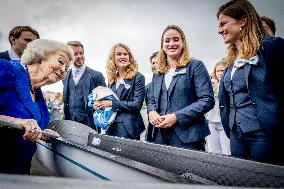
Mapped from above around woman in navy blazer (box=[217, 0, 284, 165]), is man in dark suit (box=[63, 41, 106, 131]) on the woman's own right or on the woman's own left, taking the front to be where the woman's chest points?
on the woman's own right

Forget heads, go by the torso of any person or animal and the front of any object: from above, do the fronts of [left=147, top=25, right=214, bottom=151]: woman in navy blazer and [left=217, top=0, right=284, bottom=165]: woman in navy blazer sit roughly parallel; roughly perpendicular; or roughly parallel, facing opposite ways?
roughly parallel

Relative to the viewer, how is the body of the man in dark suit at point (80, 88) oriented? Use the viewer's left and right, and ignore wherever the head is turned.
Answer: facing the viewer

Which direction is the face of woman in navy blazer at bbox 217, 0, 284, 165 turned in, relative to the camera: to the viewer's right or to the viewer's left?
to the viewer's left

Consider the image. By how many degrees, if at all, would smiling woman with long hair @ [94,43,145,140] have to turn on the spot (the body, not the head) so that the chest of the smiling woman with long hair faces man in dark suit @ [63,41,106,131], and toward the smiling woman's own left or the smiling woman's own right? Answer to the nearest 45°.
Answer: approximately 90° to the smiling woman's own right

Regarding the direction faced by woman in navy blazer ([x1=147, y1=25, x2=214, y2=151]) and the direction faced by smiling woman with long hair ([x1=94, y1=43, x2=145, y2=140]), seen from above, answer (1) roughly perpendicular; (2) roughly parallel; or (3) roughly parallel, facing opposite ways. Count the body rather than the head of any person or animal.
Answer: roughly parallel

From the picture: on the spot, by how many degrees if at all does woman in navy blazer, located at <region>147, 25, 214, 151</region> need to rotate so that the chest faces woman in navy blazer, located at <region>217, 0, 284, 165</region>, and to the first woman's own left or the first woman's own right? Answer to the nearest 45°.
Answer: approximately 90° to the first woman's own left

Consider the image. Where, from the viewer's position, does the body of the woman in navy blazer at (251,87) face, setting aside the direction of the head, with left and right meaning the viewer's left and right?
facing the viewer and to the left of the viewer

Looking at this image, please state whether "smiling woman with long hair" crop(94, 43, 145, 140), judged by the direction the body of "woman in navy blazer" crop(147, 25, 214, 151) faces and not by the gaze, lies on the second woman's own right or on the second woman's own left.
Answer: on the second woman's own right

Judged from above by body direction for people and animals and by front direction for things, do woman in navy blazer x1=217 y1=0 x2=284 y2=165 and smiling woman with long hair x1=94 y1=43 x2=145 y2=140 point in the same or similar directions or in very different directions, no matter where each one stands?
same or similar directions

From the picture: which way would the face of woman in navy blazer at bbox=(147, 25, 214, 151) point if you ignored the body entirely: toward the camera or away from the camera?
toward the camera

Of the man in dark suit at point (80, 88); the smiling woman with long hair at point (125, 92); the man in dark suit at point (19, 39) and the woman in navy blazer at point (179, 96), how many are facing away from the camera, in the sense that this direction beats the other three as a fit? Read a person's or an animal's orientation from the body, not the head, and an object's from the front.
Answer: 0

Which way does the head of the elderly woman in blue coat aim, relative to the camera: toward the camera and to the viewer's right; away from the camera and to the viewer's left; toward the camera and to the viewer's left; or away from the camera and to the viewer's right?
toward the camera and to the viewer's right
